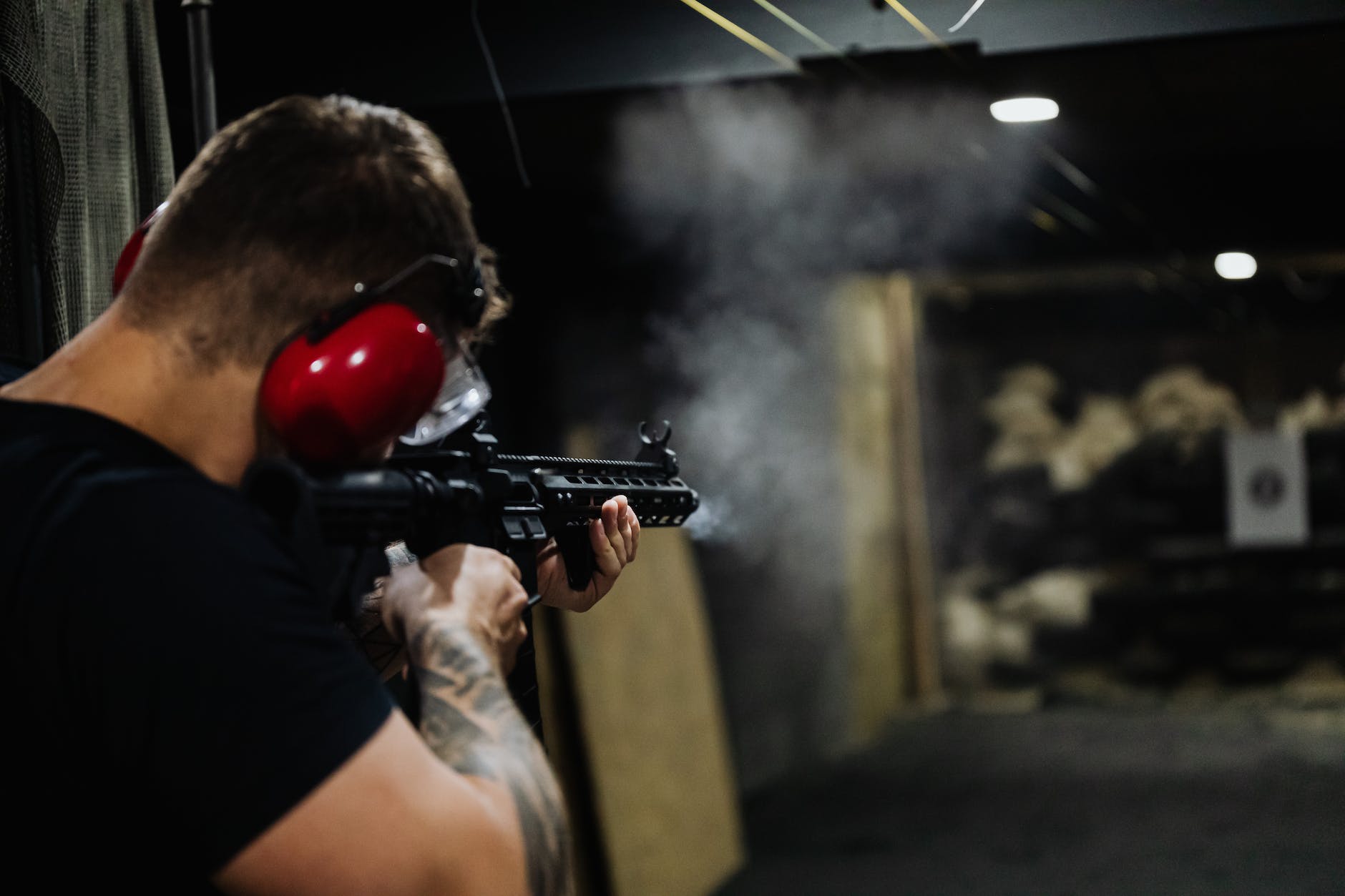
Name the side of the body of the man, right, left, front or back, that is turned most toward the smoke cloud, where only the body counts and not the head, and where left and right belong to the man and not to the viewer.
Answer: front

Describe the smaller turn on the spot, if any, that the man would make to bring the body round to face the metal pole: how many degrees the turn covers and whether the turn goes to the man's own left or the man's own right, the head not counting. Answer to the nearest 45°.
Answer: approximately 45° to the man's own left

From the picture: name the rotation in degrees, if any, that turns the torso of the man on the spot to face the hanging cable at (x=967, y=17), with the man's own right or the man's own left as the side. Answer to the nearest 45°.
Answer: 0° — they already face it

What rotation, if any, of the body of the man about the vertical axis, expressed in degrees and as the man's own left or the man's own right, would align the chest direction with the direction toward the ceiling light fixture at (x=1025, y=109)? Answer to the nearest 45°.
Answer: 0° — they already face it

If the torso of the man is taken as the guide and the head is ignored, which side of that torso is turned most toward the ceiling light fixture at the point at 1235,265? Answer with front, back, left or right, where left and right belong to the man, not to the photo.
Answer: front

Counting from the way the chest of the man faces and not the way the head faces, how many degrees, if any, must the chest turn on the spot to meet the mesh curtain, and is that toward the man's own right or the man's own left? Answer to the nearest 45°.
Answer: approximately 45° to the man's own left

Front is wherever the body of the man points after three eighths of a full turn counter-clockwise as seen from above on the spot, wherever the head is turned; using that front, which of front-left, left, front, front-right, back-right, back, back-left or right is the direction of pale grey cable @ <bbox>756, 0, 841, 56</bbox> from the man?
back-right

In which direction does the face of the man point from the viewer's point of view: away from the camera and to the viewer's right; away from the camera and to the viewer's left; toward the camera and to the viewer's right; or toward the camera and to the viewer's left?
away from the camera and to the viewer's right

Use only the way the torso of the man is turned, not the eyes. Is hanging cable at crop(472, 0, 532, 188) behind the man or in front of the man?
in front

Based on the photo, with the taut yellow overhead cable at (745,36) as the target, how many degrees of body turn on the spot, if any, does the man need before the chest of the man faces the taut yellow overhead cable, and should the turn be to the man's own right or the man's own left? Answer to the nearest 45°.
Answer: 0° — they already face it

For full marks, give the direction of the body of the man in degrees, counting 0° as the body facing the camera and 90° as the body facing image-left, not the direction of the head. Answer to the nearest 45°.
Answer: approximately 225°
